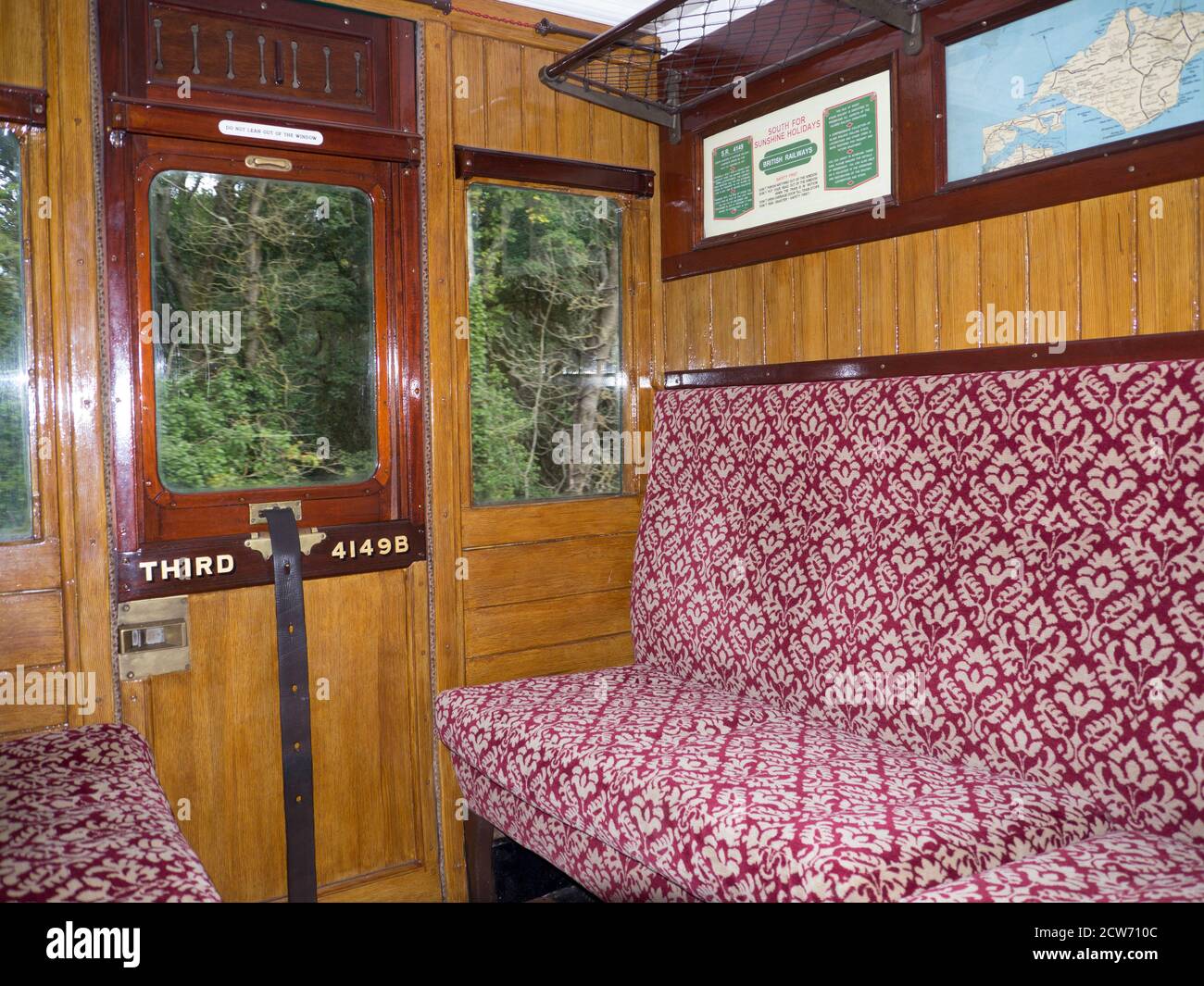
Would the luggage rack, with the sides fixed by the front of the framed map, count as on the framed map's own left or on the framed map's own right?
on the framed map's own right

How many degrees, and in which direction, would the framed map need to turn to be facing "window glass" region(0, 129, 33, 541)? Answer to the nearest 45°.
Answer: approximately 45° to its right

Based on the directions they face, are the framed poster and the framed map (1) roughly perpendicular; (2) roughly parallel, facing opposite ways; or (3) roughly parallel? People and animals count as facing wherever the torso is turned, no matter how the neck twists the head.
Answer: roughly parallel

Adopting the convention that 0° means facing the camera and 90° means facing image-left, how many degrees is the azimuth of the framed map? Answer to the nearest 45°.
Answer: approximately 45°

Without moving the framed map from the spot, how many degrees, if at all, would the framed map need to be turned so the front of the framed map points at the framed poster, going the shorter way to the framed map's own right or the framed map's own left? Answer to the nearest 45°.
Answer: approximately 90° to the framed map's own right

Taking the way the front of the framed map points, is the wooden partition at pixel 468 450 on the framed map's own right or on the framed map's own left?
on the framed map's own right

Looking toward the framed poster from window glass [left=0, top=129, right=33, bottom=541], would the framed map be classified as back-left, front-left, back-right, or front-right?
front-right

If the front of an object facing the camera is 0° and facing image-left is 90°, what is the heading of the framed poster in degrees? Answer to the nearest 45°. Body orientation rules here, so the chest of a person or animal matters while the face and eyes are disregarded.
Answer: approximately 45°

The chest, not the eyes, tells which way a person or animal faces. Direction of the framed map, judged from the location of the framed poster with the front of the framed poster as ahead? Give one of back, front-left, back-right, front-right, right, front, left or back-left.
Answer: left

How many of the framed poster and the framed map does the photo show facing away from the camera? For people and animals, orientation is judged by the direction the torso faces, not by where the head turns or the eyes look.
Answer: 0
